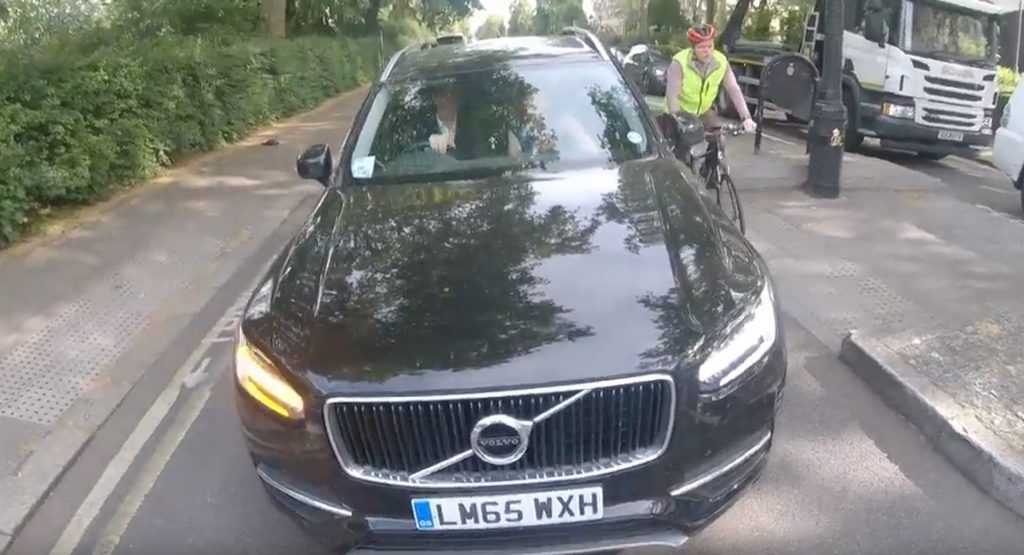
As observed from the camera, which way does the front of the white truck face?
facing the viewer and to the right of the viewer

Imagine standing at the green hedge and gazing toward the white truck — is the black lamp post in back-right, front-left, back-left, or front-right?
front-right

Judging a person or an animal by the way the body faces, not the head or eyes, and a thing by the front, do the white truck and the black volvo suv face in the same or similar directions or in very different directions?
same or similar directions

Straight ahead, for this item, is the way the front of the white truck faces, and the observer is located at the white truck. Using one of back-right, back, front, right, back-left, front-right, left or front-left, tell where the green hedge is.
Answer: right

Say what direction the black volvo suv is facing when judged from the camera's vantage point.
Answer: facing the viewer

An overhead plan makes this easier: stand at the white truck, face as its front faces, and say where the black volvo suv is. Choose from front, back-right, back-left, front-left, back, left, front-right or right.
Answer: front-right

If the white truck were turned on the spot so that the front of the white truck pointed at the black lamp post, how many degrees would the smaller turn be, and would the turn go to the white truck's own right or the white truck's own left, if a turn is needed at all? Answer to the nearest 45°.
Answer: approximately 45° to the white truck's own right

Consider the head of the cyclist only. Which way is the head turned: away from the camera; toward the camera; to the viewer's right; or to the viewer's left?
toward the camera

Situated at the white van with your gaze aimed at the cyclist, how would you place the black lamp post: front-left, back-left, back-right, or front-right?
front-right

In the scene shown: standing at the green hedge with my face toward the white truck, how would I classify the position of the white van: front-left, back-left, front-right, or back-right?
front-right

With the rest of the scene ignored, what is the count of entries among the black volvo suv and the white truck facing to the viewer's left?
0

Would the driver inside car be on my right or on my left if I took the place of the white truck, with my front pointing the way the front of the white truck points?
on my right

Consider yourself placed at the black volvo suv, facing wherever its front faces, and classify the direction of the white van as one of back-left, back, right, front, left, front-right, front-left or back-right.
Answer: back-left

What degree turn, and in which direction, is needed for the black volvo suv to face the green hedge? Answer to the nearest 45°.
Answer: approximately 135° to its right

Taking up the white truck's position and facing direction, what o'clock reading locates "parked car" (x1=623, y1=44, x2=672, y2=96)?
The parked car is roughly at 6 o'clock from the white truck.
